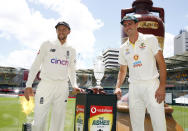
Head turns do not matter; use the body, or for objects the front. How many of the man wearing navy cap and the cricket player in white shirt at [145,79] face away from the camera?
0

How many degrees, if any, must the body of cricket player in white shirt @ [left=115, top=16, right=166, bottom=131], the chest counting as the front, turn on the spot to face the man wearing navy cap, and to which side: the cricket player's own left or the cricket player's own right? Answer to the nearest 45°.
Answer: approximately 45° to the cricket player's own right

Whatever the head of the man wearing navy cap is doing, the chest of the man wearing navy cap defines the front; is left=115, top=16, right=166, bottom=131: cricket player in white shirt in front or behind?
in front
